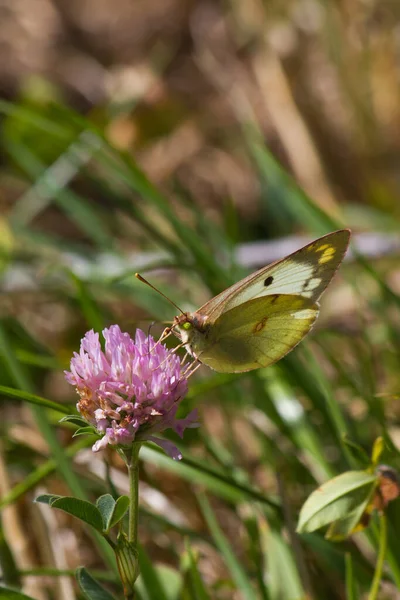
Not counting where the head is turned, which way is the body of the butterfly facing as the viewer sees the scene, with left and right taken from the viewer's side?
facing to the left of the viewer
